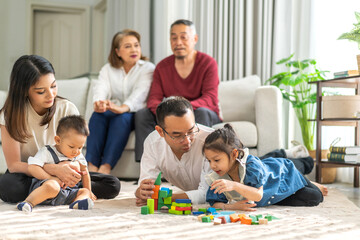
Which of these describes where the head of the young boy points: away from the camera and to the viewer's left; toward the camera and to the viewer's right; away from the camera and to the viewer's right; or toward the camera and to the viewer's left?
toward the camera and to the viewer's right

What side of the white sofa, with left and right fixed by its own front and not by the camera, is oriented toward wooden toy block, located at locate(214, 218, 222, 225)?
front

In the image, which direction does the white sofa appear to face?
toward the camera

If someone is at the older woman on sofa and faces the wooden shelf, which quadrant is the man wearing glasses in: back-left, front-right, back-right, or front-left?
front-right

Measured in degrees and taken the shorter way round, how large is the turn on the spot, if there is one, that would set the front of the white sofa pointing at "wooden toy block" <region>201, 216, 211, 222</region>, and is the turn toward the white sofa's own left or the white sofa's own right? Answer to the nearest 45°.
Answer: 0° — it already faces it

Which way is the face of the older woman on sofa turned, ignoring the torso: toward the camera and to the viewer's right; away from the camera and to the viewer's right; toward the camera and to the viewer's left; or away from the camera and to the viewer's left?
toward the camera and to the viewer's right

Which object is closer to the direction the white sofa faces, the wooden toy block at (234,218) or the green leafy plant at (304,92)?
the wooden toy block

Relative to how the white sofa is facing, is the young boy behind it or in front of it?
in front

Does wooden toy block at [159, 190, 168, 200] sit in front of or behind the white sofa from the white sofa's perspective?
in front
